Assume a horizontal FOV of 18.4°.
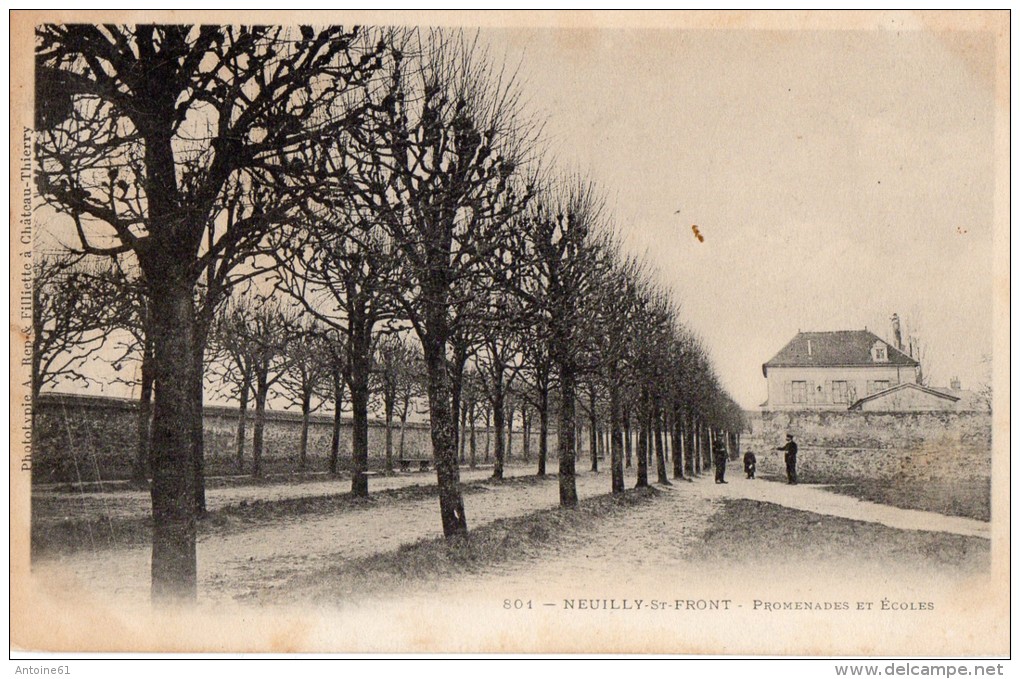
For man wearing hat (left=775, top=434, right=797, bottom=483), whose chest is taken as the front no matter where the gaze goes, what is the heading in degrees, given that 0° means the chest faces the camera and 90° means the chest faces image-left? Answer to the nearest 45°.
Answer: approximately 90°
